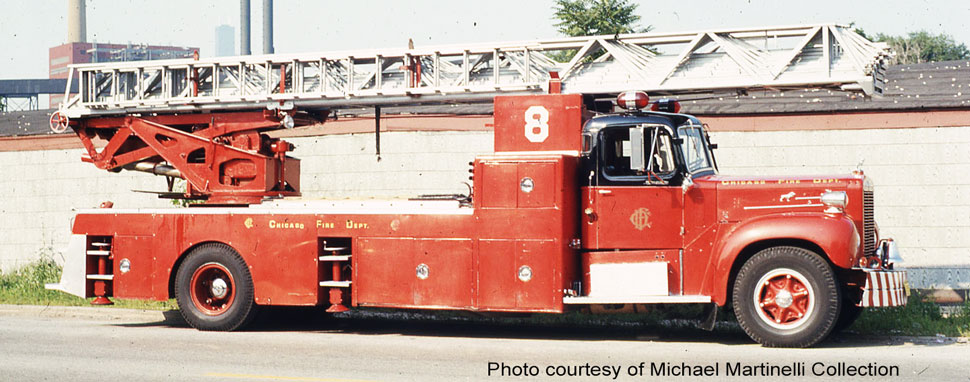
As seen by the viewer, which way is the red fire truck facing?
to the viewer's right
